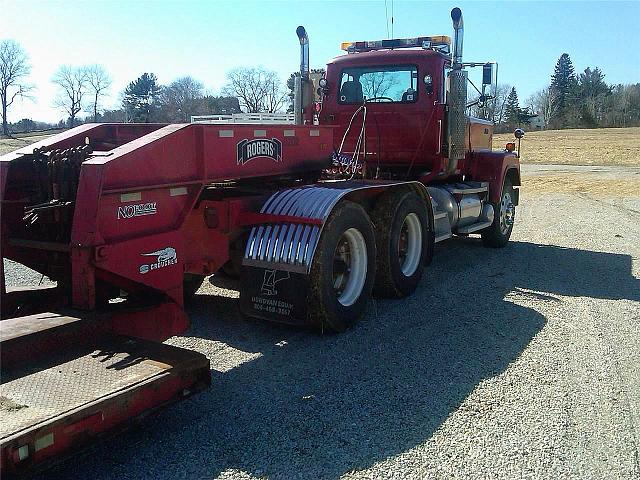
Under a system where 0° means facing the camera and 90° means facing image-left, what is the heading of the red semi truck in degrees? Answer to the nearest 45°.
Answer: approximately 225°

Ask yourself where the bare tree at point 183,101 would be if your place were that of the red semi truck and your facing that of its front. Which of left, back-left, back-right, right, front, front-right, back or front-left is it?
front-left
